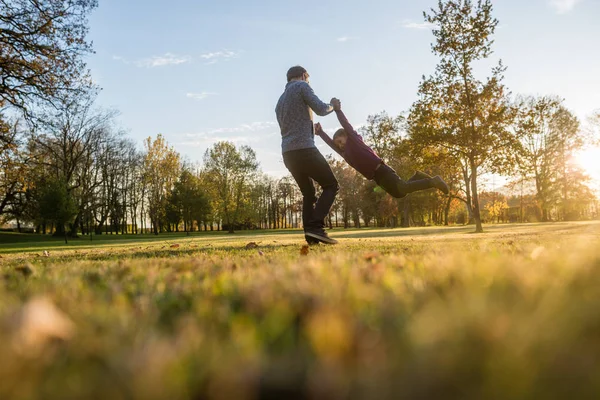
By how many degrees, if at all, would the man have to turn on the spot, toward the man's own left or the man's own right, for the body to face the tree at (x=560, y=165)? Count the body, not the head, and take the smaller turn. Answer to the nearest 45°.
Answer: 0° — they already face it

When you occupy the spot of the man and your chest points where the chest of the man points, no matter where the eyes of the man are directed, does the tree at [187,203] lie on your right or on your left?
on your left

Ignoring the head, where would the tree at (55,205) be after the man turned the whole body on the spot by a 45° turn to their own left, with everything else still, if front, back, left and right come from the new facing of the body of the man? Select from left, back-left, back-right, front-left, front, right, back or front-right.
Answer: front-left

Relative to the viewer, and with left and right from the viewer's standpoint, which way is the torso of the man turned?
facing away from the viewer and to the right of the viewer

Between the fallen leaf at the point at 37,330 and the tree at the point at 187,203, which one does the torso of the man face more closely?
the tree

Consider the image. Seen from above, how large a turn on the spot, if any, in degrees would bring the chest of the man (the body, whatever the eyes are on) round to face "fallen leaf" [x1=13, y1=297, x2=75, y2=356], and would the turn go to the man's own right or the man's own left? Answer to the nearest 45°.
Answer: approximately 135° to the man's own right
